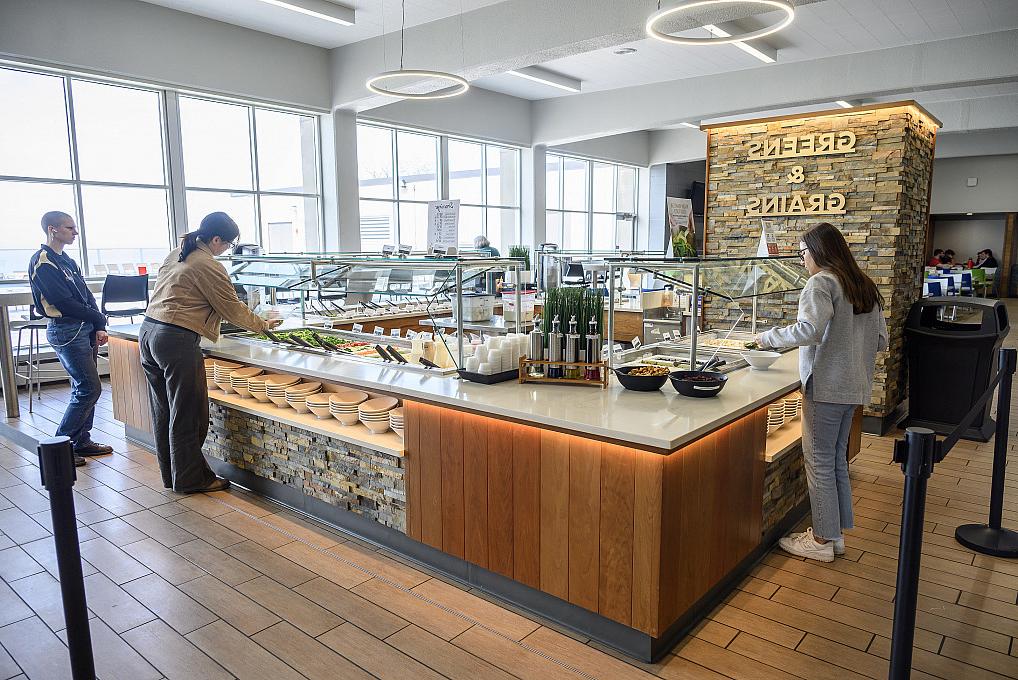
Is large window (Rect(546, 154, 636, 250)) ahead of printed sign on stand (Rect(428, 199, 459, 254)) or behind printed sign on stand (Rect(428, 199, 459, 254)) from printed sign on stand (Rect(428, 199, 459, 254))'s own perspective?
behind

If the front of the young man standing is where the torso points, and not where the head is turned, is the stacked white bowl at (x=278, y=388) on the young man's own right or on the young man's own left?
on the young man's own right

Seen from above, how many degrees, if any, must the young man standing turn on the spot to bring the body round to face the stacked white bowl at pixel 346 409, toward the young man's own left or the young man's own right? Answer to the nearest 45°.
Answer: approximately 45° to the young man's own right

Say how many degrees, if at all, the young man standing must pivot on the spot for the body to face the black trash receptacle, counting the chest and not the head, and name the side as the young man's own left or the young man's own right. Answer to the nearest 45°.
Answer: approximately 45° to the young man's own right

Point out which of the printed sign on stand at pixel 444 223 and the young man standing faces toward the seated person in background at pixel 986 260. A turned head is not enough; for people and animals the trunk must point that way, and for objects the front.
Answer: the young man standing

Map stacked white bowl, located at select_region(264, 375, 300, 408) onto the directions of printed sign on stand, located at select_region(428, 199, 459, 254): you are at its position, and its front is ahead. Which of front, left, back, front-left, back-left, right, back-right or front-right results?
front-right

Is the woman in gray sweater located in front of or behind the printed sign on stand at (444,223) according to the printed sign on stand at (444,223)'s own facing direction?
in front

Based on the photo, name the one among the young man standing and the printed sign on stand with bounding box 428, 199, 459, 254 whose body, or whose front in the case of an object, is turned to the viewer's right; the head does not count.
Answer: the young man standing

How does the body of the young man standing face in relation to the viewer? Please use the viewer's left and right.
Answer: facing to the right of the viewer

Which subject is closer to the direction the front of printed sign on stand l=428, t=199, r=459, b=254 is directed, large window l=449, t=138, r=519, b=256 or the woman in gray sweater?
the woman in gray sweater

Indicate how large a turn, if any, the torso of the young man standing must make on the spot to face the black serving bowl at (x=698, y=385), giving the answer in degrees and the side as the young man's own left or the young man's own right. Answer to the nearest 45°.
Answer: approximately 45° to the young man's own right

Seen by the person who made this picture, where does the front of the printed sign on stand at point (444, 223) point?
facing the viewer

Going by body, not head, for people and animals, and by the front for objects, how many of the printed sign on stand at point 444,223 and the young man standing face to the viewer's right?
1

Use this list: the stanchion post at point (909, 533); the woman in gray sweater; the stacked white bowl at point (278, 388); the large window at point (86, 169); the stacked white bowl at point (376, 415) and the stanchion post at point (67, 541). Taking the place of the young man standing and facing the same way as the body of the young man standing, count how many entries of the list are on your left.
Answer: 1

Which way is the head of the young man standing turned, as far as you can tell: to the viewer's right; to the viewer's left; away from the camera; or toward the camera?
to the viewer's right
